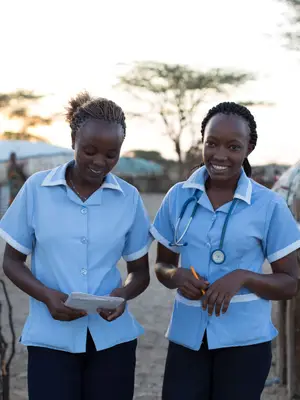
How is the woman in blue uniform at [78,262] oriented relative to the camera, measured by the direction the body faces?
toward the camera

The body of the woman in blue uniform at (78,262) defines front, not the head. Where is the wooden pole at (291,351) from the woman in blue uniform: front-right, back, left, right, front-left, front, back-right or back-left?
back-left

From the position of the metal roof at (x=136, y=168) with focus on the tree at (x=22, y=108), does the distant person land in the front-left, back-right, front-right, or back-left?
front-left

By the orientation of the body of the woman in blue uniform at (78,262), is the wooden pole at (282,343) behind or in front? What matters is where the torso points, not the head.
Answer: behind

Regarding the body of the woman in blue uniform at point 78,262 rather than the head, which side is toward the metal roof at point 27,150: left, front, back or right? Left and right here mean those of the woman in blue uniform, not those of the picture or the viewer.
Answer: back

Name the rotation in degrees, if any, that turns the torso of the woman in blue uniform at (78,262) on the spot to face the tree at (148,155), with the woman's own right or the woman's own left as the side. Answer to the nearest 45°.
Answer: approximately 180°

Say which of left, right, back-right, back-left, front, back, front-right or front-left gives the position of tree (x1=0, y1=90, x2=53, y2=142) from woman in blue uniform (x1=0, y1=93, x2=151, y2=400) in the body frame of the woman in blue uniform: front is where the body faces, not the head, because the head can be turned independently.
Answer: back

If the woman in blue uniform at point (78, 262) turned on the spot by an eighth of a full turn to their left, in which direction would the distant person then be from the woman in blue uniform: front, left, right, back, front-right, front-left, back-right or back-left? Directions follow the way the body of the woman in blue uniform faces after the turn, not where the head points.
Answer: back-left
